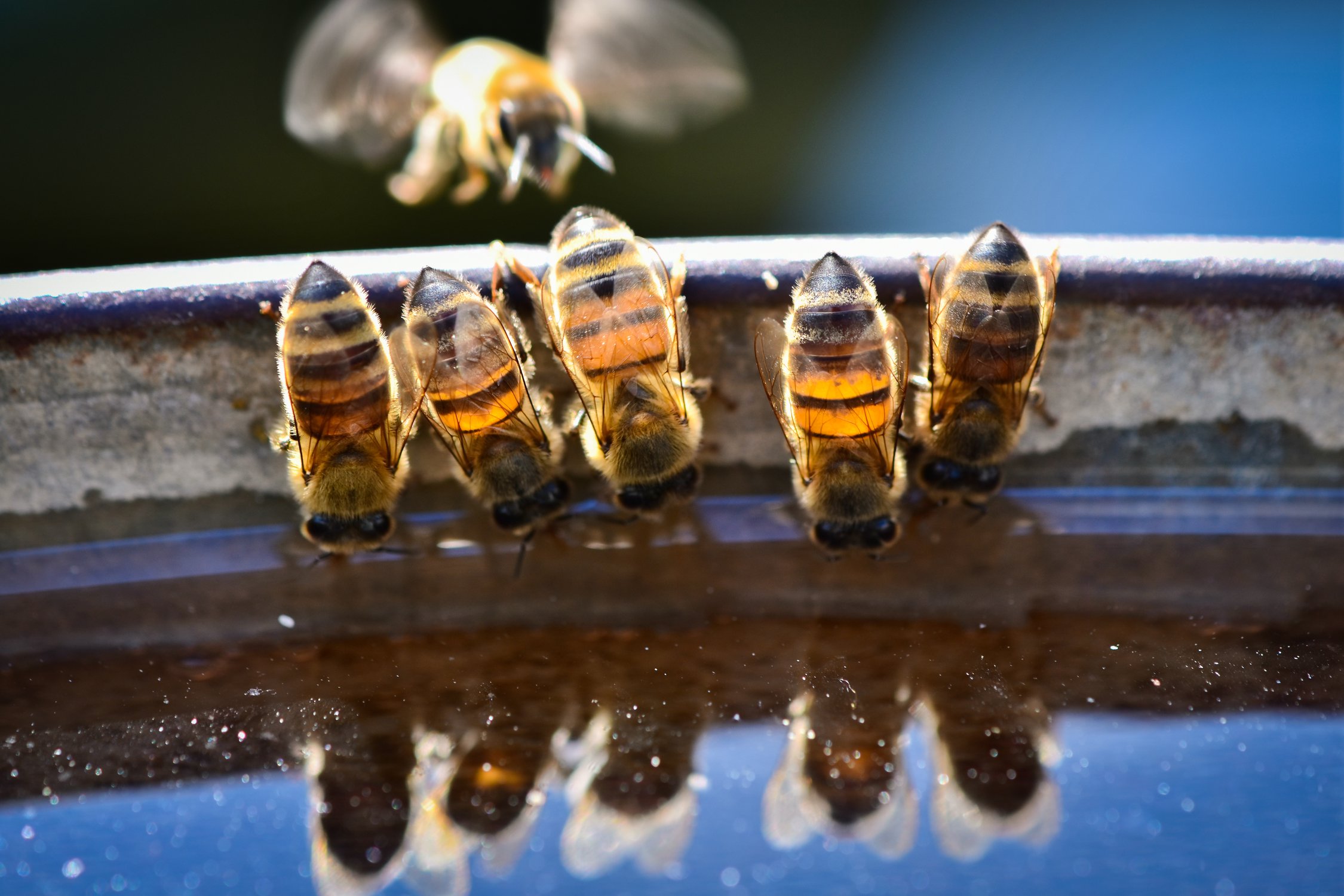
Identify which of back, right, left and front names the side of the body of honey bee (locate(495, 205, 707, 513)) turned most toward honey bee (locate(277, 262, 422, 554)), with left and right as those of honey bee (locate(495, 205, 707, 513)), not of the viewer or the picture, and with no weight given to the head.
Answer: right

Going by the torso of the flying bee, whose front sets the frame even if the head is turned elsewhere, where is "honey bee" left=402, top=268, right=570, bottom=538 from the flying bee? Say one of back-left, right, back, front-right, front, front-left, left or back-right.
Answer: front-right

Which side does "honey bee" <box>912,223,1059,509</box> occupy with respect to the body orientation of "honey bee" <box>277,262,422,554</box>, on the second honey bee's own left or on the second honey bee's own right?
on the second honey bee's own left

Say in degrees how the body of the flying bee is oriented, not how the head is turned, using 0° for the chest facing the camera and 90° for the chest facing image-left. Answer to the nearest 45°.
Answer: approximately 315°

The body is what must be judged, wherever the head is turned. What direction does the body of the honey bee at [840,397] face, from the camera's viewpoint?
toward the camera

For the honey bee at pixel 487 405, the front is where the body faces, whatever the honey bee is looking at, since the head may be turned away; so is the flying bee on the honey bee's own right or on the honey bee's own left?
on the honey bee's own left

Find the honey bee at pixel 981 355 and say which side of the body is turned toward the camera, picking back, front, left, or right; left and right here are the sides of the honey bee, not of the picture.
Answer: front

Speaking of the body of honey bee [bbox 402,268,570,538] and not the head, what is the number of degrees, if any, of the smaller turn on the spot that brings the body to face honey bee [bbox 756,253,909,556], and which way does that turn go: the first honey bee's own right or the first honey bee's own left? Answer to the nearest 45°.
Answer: approximately 45° to the first honey bee's own left

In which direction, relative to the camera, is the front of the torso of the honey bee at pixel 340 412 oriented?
toward the camera
